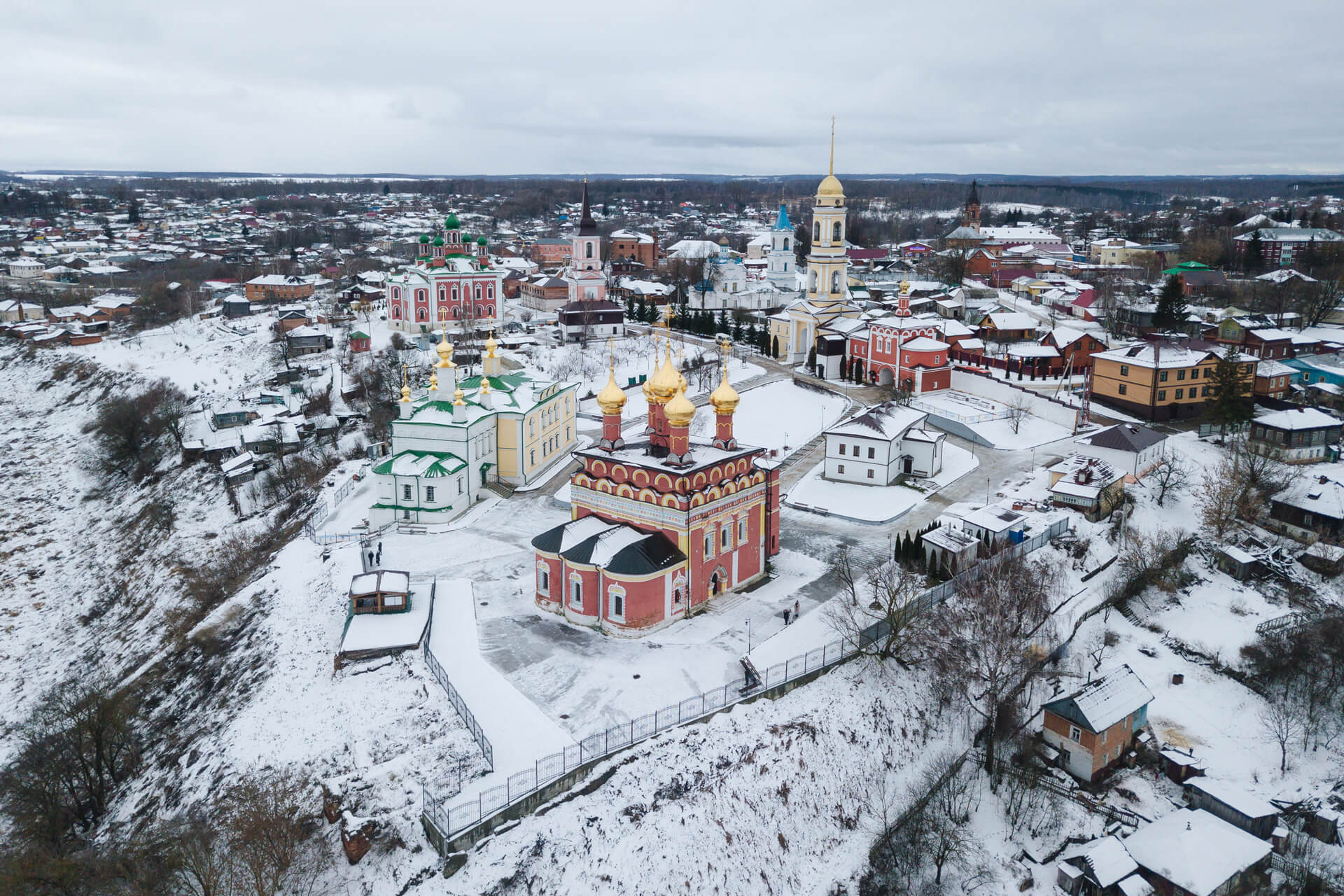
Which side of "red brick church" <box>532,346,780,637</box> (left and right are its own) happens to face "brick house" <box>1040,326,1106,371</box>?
left

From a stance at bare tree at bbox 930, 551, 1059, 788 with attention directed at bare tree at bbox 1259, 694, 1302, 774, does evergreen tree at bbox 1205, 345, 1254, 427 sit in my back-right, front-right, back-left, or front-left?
front-left

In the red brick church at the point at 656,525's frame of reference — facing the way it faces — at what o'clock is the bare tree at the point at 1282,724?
The bare tree is roughly at 2 o'clock from the red brick church.

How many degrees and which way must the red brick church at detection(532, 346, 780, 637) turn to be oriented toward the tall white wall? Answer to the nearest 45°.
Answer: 0° — it already faces it

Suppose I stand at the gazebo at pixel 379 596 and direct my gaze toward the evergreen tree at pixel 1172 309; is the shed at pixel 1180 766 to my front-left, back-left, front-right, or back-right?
front-right

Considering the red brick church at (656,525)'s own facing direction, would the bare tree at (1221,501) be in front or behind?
in front

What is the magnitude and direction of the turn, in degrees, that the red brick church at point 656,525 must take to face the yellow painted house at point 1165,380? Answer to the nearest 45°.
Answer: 0° — it already faces it

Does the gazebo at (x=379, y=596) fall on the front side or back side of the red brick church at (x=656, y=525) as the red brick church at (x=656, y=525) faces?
on the back side

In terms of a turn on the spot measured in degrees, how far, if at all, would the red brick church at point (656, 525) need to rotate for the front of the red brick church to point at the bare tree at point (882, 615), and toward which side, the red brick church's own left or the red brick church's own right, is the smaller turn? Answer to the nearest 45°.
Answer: approximately 45° to the red brick church's own right

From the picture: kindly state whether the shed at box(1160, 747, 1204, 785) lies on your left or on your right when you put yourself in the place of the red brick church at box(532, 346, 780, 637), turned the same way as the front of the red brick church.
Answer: on your right

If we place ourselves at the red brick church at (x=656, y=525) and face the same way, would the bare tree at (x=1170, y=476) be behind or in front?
in front
